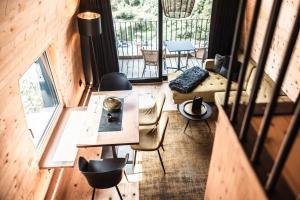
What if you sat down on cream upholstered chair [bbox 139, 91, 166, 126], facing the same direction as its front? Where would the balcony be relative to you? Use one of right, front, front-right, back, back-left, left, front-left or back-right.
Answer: right

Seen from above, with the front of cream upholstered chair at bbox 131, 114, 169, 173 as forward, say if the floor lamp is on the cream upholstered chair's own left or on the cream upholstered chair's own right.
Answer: on the cream upholstered chair's own right

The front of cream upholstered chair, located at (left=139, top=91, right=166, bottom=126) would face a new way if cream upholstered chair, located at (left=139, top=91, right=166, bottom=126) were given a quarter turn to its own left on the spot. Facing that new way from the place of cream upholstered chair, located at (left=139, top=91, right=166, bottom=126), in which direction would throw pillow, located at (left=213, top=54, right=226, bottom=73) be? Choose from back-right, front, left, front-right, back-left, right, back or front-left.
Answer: back-left

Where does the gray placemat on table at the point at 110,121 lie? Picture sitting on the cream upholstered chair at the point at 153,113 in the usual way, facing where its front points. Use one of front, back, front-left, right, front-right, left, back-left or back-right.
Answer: front-left

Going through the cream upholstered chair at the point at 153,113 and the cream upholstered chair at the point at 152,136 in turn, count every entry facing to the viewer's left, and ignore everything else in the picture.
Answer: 2

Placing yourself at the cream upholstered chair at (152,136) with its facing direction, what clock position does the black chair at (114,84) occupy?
The black chair is roughly at 2 o'clock from the cream upholstered chair.

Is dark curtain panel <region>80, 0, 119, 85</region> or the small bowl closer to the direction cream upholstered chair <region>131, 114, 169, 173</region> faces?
the small bowl

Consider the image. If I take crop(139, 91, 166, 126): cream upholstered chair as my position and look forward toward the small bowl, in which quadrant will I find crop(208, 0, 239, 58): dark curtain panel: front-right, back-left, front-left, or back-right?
back-right

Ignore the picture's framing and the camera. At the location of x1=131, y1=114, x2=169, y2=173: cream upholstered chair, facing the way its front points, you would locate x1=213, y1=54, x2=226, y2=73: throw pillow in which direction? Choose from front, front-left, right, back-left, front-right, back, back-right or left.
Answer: back-right

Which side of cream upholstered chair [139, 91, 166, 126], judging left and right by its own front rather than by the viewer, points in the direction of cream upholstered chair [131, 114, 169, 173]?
left

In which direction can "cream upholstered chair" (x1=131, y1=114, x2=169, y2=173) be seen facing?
to the viewer's left

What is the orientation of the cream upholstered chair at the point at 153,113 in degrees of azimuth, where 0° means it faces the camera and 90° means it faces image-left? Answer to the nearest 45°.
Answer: approximately 90°
